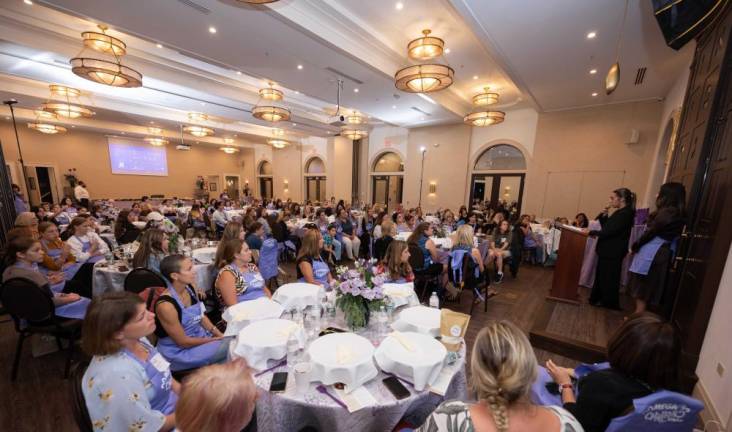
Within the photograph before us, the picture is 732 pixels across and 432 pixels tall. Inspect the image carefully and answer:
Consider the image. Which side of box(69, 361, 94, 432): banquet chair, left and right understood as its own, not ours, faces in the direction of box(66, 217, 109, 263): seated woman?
left

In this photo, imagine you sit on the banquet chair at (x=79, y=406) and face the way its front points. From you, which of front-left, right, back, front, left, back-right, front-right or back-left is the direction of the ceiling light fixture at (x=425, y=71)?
front

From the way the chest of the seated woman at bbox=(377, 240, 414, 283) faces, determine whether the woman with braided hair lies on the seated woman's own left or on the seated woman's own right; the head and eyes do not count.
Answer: on the seated woman's own right

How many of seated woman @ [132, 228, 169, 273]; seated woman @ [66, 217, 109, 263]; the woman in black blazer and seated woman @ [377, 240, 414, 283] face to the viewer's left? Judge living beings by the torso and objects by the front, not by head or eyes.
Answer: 1

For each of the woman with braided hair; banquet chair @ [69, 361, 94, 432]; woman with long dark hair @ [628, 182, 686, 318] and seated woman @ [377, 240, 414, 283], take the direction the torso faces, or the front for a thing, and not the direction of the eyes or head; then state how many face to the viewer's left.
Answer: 1

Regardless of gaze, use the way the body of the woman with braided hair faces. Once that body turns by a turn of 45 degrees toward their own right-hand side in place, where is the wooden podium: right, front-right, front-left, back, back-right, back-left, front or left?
front-left

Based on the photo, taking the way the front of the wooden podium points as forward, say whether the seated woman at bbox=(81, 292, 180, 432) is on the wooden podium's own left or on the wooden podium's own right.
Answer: on the wooden podium's own left

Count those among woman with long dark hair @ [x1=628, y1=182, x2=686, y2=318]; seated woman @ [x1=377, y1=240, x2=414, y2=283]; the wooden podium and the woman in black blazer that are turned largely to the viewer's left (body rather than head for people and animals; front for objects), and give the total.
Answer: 3

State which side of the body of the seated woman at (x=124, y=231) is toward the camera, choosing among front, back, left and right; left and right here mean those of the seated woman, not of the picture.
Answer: right

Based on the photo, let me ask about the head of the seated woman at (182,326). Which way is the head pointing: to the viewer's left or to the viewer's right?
to the viewer's right

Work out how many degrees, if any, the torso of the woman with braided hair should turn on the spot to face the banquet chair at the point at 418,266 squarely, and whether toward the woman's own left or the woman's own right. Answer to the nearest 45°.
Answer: approximately 45° to the woman's own left

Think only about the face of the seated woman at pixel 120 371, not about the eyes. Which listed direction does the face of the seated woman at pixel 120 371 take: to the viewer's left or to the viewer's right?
to the viewer's right

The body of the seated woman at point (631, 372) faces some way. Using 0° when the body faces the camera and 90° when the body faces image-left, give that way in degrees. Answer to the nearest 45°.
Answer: approximately 135°

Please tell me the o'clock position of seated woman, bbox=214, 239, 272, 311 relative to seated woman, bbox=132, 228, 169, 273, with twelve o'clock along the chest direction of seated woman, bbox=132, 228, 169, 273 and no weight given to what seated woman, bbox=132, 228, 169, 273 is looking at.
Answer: seated woman, bbox=214, 239, 272, 311 is roughly at 2 o'clock from seated woman, bbox=132, 228, 169, 273.
